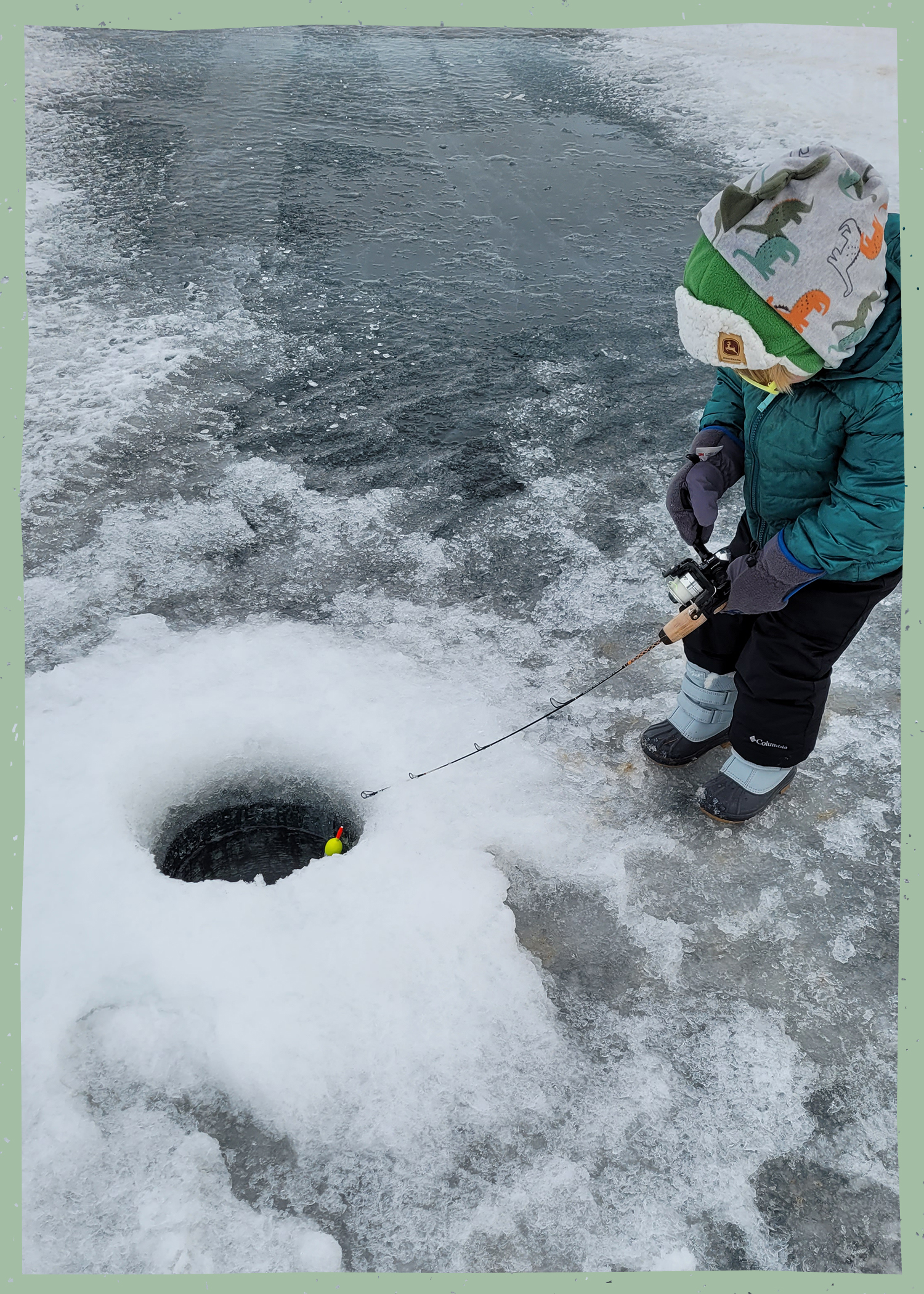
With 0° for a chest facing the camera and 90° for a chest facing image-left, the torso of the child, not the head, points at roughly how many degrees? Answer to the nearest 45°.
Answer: approximately 45°

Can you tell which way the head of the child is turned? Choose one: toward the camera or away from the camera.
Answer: toward the camera
